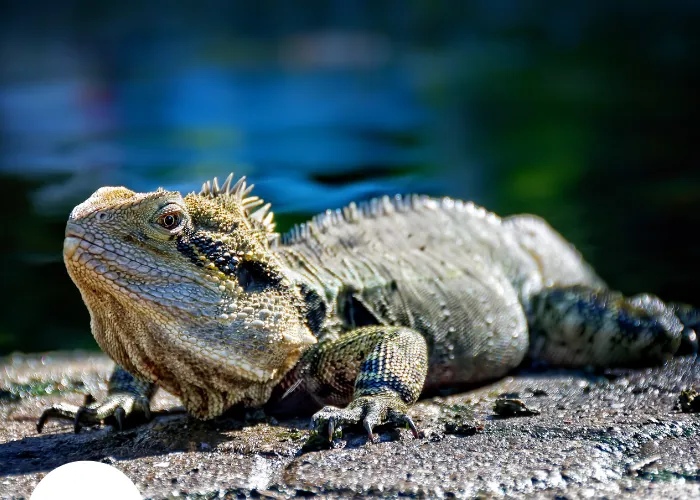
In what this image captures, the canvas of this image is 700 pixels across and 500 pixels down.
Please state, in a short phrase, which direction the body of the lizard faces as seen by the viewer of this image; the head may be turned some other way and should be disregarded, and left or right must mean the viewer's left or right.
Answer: facing the viewer and to the left of the viewer
